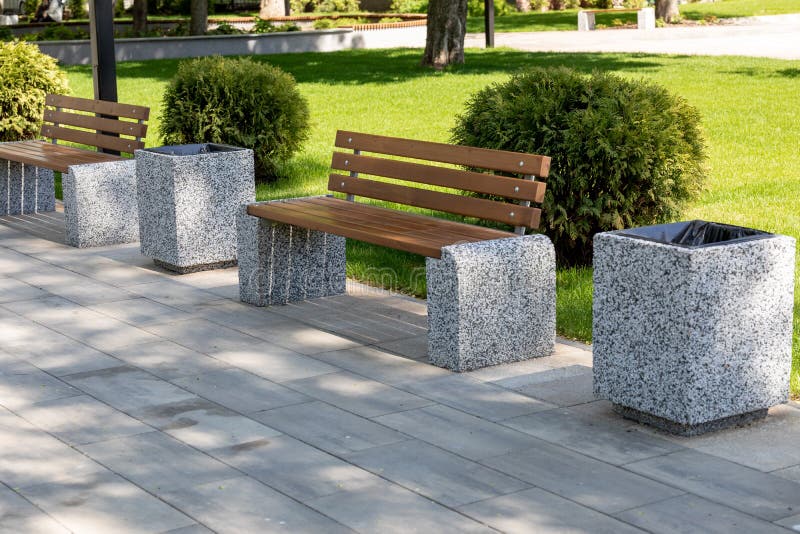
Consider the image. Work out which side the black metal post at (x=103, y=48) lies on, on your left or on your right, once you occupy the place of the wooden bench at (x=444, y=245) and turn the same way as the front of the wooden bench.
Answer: on your right

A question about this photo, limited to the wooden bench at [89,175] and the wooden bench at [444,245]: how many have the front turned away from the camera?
0

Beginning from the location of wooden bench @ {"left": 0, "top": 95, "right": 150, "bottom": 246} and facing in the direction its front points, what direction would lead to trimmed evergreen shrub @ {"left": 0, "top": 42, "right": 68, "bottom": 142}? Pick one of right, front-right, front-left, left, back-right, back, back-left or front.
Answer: back-right

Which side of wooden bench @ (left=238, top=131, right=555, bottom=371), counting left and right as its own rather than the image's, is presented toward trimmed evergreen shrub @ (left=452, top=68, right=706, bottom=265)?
back

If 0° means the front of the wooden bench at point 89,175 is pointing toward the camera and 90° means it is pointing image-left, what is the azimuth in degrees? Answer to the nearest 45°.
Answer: approximately 45°

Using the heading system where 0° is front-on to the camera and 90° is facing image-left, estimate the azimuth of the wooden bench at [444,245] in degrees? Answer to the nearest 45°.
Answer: approximately 45°

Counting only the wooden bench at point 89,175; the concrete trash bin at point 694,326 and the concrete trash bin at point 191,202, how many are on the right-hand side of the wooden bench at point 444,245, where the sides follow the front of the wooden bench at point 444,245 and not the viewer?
2

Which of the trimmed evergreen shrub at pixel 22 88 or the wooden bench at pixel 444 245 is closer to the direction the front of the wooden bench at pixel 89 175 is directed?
the wooden bench

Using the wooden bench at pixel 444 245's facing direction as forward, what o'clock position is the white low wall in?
The white low wall is roughly at 4 o'clock from the wooden bench.

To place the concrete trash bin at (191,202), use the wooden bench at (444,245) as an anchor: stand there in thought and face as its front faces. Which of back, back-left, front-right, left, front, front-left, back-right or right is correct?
right

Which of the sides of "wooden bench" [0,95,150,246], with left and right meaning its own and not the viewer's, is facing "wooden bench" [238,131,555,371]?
left

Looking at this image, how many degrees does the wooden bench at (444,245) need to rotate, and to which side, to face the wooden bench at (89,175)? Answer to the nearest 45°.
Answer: approximately 90° to its right
